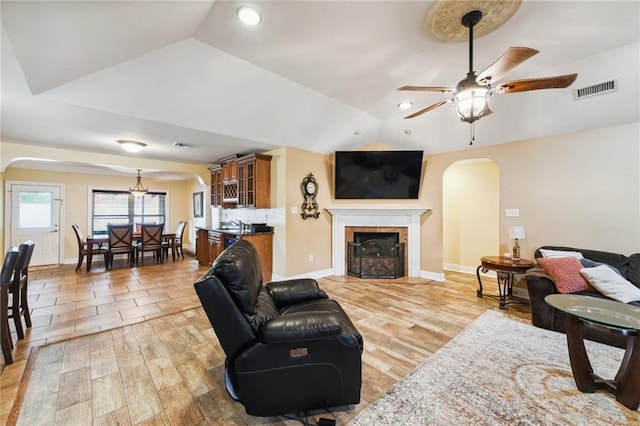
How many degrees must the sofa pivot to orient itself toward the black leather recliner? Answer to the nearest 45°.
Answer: approximately 45° to its left

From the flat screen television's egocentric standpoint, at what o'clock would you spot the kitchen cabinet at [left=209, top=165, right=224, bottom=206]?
The kitchen cabinet is roughly at 3 o'clock from the flat screen television.

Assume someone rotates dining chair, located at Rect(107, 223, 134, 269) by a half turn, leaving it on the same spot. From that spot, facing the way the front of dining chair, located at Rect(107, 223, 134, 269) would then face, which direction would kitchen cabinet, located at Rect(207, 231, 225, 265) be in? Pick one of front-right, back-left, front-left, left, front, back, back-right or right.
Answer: front-left

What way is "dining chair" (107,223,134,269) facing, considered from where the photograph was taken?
facing away from the viewer

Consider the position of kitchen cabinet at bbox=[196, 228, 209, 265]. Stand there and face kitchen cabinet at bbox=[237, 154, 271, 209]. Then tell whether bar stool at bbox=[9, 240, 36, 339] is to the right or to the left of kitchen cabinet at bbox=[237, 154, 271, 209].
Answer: right

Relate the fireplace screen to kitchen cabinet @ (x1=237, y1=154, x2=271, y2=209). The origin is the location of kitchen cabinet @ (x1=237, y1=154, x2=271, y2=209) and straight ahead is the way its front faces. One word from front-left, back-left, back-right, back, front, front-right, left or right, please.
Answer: back-left

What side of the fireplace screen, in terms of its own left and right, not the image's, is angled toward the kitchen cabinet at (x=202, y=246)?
right

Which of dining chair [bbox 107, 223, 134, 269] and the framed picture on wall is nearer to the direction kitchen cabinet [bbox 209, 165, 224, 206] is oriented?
the dining chair

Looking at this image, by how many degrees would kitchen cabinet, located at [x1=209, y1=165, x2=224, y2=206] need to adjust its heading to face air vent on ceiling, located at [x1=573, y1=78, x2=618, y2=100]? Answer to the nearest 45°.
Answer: approximately 90° to its left

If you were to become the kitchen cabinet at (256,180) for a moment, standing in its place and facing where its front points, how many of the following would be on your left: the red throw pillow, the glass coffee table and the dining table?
2

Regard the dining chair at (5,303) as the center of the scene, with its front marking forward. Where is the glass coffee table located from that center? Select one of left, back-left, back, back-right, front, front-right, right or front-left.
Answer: back-left

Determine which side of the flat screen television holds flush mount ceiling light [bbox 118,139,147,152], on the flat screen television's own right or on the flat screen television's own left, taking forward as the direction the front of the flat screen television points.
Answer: on the flat screen television's own right
